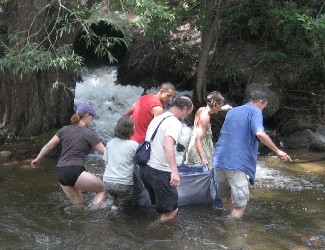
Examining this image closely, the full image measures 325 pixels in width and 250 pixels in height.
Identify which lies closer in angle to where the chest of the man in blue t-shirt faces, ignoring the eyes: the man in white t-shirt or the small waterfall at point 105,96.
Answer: the small waterfall

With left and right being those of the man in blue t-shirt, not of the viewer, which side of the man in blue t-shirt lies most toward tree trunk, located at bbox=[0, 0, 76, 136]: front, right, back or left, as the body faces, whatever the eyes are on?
left

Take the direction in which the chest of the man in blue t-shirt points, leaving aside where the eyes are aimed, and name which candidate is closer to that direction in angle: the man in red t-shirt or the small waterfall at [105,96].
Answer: the small waterfall

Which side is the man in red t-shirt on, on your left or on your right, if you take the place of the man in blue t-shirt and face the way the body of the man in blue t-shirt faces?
on your left

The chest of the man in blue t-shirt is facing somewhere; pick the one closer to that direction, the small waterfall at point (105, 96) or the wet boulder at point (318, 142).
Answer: the wet boulder

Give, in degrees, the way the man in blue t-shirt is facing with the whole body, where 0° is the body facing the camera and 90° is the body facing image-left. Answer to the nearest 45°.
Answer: approximately 225°

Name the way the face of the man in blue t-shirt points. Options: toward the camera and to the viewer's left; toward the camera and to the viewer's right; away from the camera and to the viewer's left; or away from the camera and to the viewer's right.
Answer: away from the camera and to the viewer's right
